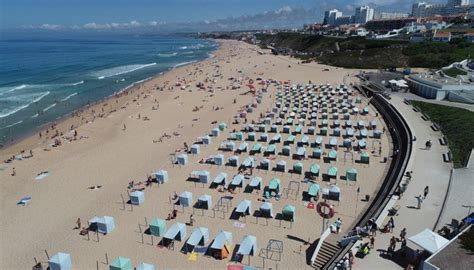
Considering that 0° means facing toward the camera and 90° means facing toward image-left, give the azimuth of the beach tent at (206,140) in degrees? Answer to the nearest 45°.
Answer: approximately 45°

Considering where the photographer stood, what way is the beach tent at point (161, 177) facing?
facing the viewer and to the left of the viewer

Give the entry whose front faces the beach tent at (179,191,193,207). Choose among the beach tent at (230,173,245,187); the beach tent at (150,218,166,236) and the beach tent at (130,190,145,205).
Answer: the beach tent at (230,173,245,187)

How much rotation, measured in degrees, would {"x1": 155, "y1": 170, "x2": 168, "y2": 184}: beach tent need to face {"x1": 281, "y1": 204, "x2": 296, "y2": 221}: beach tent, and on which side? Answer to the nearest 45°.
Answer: approximately 90° to its left

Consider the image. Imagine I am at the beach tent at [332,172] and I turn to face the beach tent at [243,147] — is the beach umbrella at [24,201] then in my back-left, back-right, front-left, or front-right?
front-left

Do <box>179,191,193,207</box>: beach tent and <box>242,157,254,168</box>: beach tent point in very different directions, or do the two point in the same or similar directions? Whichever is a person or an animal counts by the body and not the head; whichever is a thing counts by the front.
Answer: same or similar directions

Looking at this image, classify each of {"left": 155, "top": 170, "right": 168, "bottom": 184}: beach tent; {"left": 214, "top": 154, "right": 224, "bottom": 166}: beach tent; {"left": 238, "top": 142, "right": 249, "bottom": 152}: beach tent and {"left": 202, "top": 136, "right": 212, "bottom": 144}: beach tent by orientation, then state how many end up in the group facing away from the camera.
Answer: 0

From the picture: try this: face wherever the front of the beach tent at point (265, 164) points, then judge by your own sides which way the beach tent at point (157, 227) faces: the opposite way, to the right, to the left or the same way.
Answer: the same way

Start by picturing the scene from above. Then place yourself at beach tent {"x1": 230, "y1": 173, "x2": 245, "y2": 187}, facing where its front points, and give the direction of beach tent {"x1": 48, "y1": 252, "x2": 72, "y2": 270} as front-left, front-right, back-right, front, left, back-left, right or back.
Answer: front

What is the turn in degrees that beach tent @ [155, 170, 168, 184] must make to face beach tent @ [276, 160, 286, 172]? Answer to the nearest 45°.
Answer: approximately 135° to its left

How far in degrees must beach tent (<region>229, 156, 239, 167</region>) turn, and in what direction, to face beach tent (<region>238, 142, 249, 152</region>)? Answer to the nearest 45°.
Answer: approximately 135° to its right

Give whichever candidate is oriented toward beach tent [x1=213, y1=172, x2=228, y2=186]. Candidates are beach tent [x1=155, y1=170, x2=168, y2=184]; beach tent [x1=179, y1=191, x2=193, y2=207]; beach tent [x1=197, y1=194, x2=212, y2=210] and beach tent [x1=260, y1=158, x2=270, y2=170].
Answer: beach tent [x1=260, y1=158, x2=270, y2=170]

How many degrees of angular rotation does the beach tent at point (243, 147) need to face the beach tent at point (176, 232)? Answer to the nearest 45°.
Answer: approximately 45° to its left

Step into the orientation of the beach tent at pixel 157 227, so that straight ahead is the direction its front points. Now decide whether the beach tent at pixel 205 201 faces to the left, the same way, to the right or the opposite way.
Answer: the same way

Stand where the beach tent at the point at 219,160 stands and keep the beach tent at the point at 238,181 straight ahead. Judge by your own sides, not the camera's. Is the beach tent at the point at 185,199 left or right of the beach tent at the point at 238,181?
right

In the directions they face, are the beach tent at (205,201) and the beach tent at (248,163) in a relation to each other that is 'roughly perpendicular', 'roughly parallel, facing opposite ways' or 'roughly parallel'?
roughly parallel

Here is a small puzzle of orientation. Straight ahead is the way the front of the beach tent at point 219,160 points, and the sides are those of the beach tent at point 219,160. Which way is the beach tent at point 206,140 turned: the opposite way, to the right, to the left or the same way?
the same way

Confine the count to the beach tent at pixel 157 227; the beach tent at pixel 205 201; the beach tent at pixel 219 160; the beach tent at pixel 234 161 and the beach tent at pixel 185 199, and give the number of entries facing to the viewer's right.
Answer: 0

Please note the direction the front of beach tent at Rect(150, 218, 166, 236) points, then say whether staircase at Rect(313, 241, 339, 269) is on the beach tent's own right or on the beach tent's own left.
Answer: on the beach tent's own left

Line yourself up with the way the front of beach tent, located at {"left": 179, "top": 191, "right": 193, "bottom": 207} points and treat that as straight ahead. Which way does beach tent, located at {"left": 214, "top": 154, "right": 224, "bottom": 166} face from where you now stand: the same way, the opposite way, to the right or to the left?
the same way

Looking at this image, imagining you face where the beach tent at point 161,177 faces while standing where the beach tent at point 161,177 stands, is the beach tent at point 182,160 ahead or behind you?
behind

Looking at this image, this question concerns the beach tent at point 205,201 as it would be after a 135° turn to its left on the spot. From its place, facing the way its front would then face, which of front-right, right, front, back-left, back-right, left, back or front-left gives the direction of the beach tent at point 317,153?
front-left
